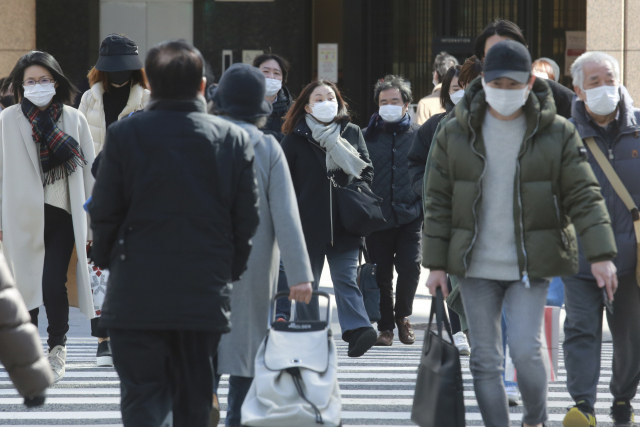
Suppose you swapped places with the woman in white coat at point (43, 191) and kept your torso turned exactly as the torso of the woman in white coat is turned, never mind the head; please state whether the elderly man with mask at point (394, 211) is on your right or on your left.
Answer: on your left

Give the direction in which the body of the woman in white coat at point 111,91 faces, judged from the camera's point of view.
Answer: toward the camera

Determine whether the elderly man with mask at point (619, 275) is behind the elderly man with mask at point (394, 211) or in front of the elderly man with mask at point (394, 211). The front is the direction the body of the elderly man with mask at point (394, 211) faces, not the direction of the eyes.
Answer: in front

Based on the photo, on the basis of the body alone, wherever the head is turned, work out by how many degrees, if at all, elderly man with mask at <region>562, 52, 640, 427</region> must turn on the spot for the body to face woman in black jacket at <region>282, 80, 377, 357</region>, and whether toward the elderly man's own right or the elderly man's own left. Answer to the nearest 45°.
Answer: approximately 135° to the elderly man's own right

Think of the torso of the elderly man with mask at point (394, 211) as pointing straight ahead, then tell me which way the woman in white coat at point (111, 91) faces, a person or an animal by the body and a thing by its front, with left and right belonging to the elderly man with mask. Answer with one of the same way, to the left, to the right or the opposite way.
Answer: the same way

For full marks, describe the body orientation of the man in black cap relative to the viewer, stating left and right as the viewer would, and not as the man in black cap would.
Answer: facing the viewer

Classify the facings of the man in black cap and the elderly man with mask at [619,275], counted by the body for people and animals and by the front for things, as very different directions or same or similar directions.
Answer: same or similar directions

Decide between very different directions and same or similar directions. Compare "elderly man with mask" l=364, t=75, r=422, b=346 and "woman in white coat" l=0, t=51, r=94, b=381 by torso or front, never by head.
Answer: same or similar directions

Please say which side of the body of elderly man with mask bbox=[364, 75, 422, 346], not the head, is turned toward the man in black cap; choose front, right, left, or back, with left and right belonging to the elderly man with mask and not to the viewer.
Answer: front

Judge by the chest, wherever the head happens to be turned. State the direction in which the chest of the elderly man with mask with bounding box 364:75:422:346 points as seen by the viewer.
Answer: toward the camera

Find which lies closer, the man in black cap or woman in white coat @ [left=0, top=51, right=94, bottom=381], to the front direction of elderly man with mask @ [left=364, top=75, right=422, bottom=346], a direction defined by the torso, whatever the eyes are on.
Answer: the man in black cap
